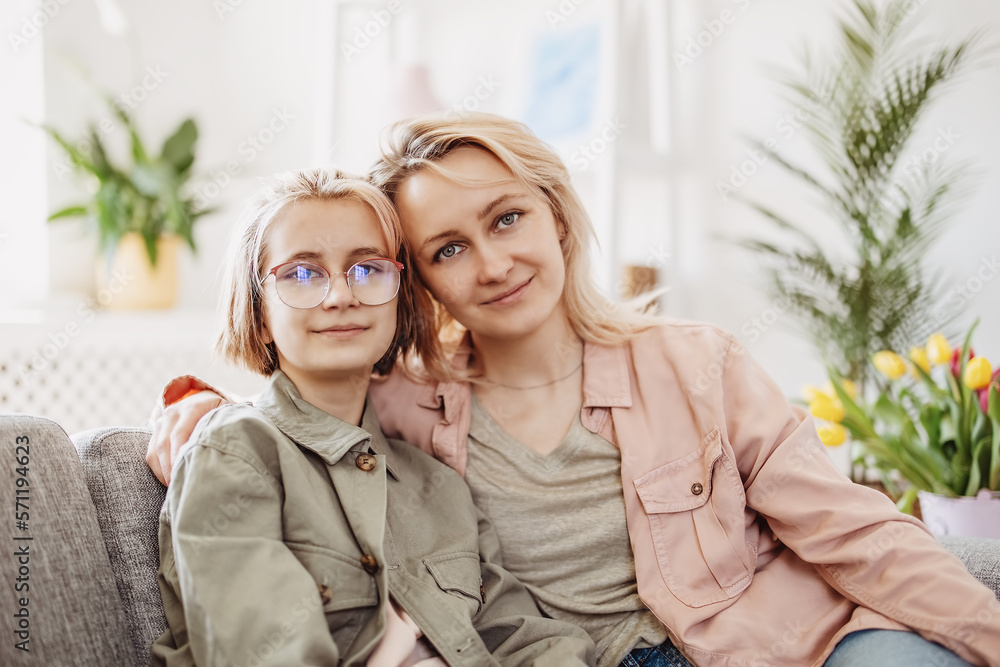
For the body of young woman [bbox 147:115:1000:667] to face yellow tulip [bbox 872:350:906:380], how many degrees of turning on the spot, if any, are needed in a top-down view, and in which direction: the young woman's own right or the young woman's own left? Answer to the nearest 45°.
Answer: approximately 135° to the young woman's own left

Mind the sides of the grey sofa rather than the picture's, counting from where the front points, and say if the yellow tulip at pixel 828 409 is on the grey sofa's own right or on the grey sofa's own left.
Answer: on the grey sofa's own left

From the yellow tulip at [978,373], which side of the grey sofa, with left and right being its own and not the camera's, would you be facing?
left

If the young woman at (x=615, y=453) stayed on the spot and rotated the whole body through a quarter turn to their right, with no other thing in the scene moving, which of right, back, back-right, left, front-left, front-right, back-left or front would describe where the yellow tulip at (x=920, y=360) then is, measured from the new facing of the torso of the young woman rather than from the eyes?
back-right

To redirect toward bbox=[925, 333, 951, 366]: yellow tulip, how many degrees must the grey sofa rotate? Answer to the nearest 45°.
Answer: approximately 135° to its left

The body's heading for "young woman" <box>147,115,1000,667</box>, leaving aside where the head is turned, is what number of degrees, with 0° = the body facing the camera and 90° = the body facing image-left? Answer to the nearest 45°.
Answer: approximately 0°
